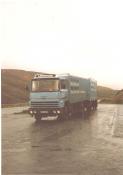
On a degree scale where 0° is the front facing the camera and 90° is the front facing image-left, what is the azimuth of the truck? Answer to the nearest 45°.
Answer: approximately 45°
